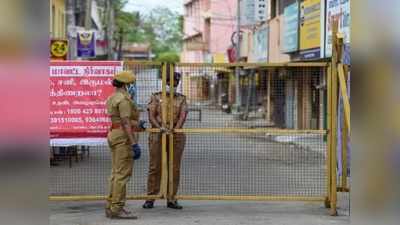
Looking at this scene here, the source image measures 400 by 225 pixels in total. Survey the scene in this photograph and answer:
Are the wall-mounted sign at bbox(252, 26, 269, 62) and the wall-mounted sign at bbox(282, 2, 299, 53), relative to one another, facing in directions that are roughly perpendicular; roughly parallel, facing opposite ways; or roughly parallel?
roughly parallel

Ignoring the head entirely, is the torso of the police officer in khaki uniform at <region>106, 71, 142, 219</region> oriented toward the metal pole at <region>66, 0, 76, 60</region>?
no

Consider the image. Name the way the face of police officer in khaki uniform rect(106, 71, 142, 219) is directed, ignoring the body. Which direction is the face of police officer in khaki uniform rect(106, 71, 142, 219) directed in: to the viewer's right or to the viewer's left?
to the viewer's right

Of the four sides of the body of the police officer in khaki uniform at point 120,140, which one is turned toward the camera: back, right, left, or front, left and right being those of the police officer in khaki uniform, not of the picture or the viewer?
right

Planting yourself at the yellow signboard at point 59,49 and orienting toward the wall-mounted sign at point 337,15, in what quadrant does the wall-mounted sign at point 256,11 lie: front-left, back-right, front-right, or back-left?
front-left

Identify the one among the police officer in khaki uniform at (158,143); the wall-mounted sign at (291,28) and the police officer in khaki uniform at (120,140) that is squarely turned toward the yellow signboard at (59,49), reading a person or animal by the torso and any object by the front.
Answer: the wall-mounted sign

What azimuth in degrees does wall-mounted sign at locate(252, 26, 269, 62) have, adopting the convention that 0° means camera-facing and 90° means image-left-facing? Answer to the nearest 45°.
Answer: approximately 45°

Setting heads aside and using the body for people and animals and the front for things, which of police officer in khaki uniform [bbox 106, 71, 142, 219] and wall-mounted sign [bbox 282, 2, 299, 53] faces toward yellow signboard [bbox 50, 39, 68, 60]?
the wall-mounted sign

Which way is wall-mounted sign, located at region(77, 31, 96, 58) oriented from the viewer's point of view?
toward the camera

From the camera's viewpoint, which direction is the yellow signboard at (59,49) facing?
toward the camera

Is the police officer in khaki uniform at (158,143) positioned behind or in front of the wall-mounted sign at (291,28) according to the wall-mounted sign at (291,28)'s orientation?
in front

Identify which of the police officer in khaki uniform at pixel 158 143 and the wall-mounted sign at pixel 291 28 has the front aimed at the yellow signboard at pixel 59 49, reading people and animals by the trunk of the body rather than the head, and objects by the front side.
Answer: the wall-mounted sign

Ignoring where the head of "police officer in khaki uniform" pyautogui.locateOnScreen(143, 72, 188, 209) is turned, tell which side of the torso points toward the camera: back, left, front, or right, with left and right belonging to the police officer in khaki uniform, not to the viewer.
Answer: front

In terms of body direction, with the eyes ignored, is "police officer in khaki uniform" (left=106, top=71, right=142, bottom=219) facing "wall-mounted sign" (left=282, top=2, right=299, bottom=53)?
no

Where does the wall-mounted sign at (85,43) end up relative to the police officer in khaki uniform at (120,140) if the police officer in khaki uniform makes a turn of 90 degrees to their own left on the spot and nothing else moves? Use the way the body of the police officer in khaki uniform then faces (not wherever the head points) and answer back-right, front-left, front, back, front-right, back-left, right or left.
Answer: front

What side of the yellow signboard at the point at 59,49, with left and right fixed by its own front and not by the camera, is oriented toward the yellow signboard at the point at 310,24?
left
